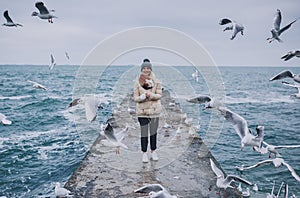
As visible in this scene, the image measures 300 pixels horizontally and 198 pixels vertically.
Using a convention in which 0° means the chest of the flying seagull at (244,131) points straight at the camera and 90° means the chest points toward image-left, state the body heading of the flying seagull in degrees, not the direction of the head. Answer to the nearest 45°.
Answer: approximately 270°

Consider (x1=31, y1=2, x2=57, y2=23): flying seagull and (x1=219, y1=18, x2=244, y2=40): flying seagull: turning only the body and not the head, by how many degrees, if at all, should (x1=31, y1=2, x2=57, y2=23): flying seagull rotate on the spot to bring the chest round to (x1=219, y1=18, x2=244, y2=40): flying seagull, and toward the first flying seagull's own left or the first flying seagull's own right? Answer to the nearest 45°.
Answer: approximately 135° to the first flying seagull's own left

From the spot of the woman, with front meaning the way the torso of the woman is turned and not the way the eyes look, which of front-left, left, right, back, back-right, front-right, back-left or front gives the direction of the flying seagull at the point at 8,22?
back-right

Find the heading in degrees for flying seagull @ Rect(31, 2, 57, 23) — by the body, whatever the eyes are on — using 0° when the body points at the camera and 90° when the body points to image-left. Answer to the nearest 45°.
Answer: approximately 90°

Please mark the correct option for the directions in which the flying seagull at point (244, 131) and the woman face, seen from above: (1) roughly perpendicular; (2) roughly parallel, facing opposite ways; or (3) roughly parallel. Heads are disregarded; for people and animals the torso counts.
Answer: roughly perpendicular

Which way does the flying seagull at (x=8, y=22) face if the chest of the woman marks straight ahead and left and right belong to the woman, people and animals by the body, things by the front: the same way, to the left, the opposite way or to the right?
to the right

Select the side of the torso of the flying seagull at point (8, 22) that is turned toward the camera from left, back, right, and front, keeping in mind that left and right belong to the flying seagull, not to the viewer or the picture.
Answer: left
